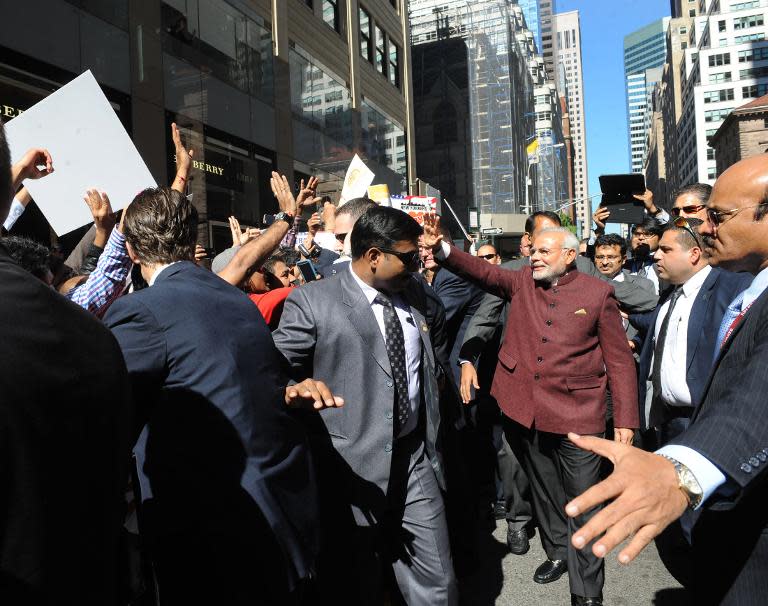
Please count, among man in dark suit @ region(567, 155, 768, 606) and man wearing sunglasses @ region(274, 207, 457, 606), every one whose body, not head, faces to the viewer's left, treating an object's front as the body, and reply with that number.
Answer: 1

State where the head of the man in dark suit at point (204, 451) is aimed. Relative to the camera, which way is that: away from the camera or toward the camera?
away from the camera

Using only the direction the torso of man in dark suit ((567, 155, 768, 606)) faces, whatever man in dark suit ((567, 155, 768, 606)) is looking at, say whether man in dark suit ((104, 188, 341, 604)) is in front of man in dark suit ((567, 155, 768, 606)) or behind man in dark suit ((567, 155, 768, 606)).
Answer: in front

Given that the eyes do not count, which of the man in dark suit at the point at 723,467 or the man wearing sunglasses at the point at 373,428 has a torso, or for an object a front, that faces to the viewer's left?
the man in dark suit

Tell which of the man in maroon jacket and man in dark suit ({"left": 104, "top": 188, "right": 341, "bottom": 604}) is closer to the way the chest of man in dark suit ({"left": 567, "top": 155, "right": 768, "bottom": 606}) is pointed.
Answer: the man in dark suit

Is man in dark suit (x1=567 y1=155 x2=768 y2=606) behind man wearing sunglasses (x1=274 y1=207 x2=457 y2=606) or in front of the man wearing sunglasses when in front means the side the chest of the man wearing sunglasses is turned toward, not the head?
in front

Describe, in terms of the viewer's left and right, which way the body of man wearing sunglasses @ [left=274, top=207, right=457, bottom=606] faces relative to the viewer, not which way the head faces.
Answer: facing the viewer and to the right of the viewer

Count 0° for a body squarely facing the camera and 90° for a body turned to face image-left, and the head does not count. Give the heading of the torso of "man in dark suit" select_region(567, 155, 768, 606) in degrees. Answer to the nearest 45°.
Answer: approximately 90°
